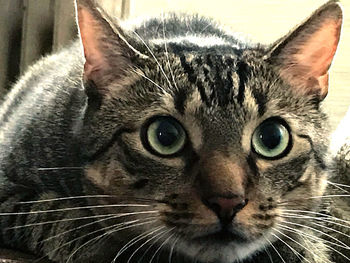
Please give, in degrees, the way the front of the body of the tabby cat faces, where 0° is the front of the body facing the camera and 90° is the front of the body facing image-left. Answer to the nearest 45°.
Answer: approximately 0°
